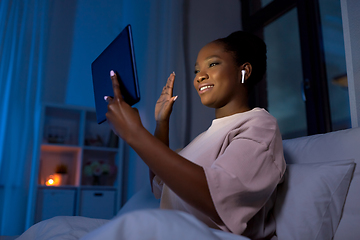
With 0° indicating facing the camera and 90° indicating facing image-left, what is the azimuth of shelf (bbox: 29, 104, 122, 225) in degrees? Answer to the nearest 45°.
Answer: approximately 0°

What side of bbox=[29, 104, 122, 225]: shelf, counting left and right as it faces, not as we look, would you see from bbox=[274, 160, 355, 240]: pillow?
front

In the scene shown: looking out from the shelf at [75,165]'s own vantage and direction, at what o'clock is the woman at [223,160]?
The woman is roughly at 12 o'clock from the shelf.

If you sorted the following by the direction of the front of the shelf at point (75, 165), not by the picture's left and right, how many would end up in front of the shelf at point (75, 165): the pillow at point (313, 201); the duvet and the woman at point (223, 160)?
3

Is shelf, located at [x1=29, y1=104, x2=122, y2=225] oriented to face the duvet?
yes
